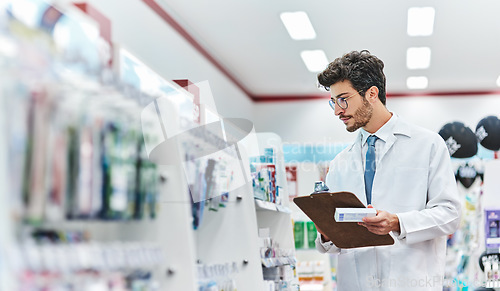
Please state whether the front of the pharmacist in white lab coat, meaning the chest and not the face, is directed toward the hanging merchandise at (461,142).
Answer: no

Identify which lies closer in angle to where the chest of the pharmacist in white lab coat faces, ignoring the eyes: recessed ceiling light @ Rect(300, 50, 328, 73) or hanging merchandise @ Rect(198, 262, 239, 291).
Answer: the hanging merchandise

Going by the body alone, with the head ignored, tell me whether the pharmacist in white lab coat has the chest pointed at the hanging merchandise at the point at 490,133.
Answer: no

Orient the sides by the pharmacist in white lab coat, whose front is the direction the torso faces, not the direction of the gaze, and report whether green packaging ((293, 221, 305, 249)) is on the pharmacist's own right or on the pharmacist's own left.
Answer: on the pharmacist's own right

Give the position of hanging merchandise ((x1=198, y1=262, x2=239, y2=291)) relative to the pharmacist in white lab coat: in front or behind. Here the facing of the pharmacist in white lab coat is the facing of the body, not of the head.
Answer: in front

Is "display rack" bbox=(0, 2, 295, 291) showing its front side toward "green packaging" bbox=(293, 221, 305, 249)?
no

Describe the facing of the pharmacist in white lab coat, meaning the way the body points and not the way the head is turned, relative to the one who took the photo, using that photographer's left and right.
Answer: facing the viewer and to the left of the viewer

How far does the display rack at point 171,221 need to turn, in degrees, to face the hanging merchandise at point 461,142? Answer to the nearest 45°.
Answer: approximately 90° to its left

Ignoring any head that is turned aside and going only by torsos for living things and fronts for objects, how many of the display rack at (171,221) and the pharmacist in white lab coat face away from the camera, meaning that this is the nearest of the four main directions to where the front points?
0

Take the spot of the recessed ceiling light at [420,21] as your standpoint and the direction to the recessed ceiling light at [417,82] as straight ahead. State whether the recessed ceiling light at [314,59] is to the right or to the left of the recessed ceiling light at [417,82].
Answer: left
